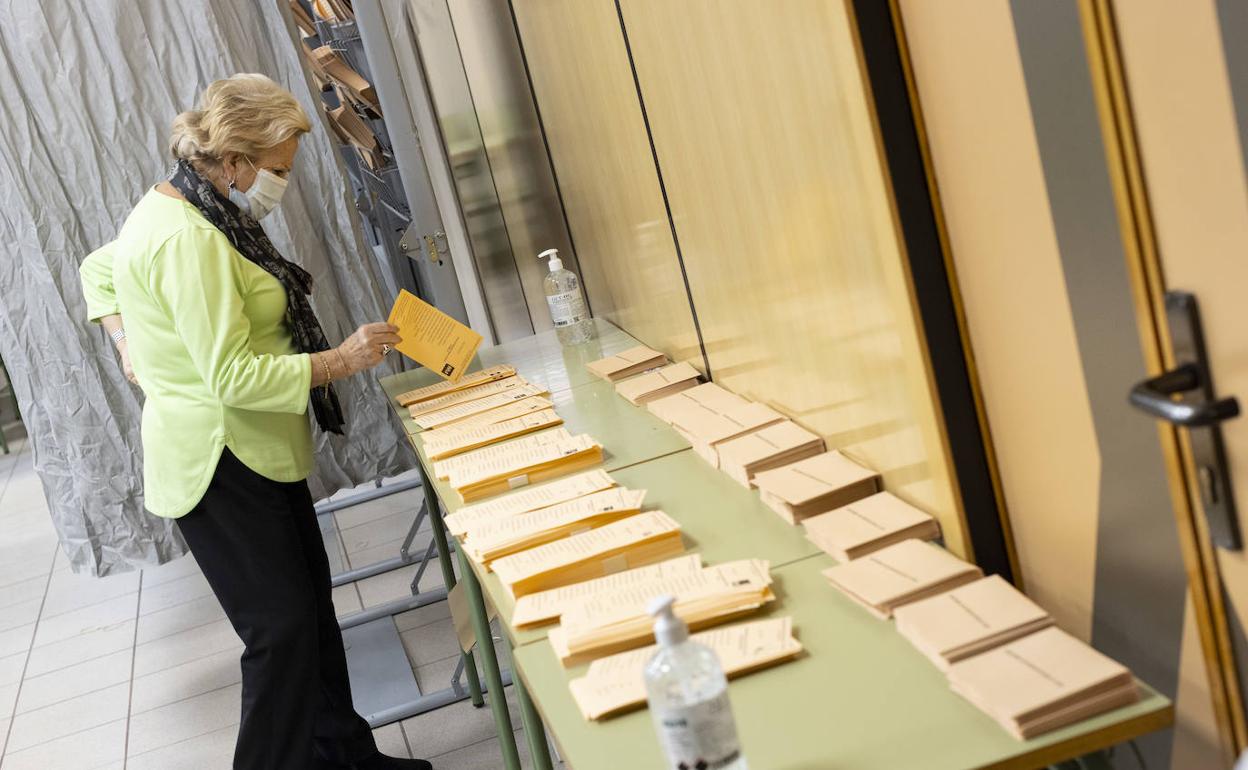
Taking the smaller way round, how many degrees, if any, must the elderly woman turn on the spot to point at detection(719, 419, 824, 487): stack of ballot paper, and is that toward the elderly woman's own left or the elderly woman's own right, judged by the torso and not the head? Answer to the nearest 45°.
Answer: approximately 45° to the elderly woman's own right

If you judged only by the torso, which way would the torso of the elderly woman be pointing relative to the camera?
to the viewer's right

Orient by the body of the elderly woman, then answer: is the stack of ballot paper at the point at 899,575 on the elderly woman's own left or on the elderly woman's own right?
on the elderly woman's own right

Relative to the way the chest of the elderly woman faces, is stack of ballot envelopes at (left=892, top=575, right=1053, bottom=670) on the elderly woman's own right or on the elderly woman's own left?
on the elderly woman's own right

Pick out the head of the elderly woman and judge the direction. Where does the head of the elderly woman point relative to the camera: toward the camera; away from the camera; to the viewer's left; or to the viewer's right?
to the viewer's right

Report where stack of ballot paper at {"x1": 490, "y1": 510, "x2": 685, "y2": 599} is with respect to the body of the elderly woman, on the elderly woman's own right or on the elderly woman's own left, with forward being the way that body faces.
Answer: on the elderly woman's own right

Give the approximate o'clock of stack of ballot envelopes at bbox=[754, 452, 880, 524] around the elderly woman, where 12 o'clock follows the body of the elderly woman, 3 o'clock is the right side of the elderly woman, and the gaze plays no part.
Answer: The stack of ballot envelopes is roughly at 2 o'clock from the elderly woman.

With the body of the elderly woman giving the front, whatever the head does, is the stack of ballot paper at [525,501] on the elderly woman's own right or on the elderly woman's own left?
on the elderly woman's own right
